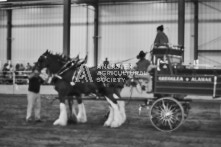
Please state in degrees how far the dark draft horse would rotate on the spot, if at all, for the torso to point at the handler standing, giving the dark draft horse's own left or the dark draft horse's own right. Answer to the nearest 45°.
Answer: approximately 45° to the dark draft horse's own right

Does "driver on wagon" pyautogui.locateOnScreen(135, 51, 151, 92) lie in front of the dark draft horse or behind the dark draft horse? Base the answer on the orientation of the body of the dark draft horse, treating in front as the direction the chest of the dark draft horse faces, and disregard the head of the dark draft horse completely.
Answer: behind

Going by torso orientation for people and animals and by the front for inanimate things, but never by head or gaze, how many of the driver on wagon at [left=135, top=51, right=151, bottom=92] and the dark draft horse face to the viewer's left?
2

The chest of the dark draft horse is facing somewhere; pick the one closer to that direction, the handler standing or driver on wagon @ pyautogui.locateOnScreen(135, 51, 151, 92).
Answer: the handler standing

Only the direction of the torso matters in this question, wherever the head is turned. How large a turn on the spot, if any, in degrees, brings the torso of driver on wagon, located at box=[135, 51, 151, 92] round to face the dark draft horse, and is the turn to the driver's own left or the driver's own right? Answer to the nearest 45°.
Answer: approximately 45° to the driver's own right

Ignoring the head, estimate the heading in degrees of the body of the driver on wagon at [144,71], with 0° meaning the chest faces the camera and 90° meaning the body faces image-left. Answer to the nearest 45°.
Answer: approximately 90°

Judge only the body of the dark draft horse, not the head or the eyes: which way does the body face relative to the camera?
to the viewer's left

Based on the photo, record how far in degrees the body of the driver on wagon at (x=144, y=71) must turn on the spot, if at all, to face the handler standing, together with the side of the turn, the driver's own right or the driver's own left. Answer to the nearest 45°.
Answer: approximately 45° to the driver's own right
